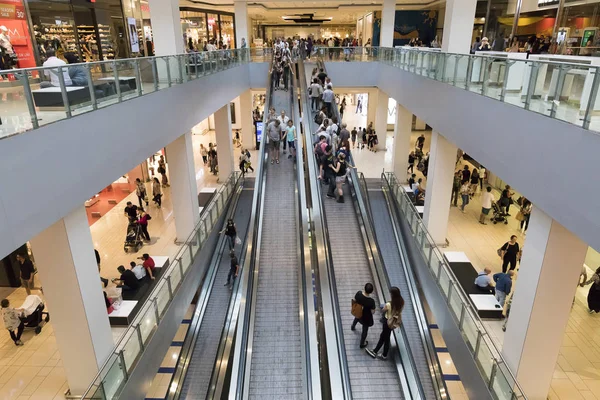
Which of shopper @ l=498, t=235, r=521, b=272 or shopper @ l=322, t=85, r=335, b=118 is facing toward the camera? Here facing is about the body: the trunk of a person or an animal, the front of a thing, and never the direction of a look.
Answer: shopper @ l=498, t=235, r=521, b=272

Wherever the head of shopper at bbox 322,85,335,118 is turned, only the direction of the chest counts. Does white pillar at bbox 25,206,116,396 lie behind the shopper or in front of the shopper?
behind

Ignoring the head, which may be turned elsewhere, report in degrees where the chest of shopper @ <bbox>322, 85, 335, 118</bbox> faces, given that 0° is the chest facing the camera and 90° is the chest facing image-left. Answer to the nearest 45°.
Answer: approximately 180°

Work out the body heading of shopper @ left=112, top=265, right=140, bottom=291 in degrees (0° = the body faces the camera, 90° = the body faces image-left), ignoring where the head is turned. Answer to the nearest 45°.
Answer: approximately 90°

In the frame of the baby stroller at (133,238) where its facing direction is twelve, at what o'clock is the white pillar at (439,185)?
The white pillar is roughly at 8 o'clock from the baby stroller.

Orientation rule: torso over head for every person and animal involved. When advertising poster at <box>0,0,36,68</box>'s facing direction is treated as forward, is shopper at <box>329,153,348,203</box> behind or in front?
in front

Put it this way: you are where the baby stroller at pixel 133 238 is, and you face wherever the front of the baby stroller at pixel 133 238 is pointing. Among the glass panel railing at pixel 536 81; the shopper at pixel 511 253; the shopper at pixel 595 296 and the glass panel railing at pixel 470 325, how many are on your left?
4

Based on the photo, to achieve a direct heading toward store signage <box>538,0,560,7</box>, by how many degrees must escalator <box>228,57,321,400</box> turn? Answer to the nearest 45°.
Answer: approximately 135° to its left

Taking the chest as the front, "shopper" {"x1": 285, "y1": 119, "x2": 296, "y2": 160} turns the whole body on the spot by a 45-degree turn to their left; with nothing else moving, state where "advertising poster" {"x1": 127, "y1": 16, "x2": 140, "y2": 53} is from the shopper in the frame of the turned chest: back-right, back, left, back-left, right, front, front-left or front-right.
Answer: back

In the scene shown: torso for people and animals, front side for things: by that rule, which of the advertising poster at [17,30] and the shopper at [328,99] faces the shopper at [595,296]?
the advertising poster

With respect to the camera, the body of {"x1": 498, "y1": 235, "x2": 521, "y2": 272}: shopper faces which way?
toward the camera

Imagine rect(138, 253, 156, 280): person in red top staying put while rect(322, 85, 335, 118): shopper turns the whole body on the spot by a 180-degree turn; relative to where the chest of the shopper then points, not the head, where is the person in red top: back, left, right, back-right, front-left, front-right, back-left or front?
front-right

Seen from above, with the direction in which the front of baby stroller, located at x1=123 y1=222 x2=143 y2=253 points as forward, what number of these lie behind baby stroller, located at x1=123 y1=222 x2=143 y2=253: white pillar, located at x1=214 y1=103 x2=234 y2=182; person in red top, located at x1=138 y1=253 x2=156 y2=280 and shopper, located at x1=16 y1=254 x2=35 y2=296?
1

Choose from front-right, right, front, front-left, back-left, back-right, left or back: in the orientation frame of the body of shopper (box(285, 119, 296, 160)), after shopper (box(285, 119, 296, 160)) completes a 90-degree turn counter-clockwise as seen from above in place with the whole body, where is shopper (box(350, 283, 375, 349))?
right

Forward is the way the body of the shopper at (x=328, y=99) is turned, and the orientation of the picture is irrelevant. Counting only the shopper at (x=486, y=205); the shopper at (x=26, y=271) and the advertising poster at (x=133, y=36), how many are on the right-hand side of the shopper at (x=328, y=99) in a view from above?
1

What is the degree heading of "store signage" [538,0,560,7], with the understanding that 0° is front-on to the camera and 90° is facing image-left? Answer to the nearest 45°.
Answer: approximately 45°

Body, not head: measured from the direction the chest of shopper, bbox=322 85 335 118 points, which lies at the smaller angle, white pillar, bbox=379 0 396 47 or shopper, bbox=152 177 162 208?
the white pillar
